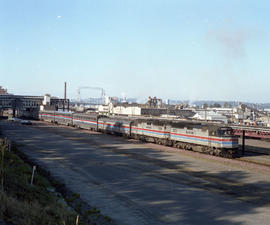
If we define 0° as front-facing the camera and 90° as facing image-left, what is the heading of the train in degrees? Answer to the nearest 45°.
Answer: approximately 315°
